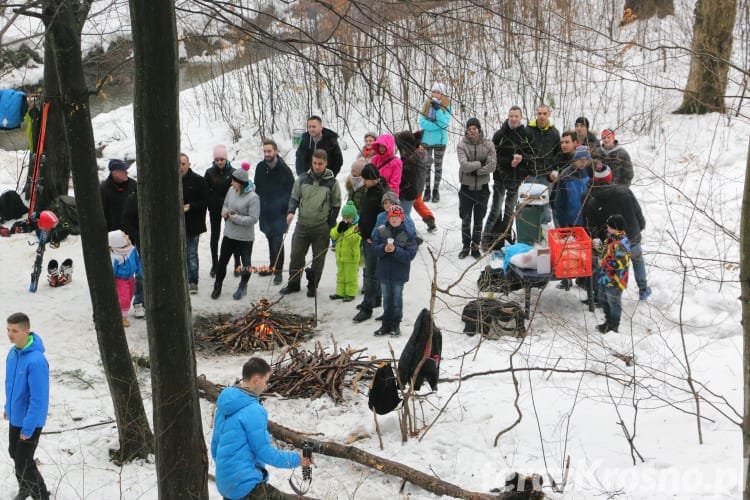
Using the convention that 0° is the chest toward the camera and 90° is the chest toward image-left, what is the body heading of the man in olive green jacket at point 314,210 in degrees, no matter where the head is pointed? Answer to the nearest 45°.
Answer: approximately 0°

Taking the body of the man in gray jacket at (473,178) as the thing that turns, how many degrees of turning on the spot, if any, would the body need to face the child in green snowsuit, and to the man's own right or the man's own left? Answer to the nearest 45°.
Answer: approximately 45° to the man's own right

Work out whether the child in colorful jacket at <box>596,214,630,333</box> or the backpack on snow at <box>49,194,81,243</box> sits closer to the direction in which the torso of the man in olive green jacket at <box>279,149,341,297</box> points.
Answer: the child in colorful jacket

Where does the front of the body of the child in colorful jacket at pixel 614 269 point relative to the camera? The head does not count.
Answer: to the viewer's left

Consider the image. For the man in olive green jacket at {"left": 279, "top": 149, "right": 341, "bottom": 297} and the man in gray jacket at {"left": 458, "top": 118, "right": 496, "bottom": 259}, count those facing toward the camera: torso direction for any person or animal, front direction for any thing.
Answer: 2

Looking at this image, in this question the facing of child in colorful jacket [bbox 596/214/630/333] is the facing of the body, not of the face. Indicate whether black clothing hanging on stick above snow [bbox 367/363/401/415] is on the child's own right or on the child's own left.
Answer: on the child's own left

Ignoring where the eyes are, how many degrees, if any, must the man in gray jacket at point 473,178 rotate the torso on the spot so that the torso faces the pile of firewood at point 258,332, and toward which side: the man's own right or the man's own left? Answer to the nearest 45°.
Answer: approximately 45° to the man's own right

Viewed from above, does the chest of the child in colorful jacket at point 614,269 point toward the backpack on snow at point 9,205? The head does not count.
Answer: yes
